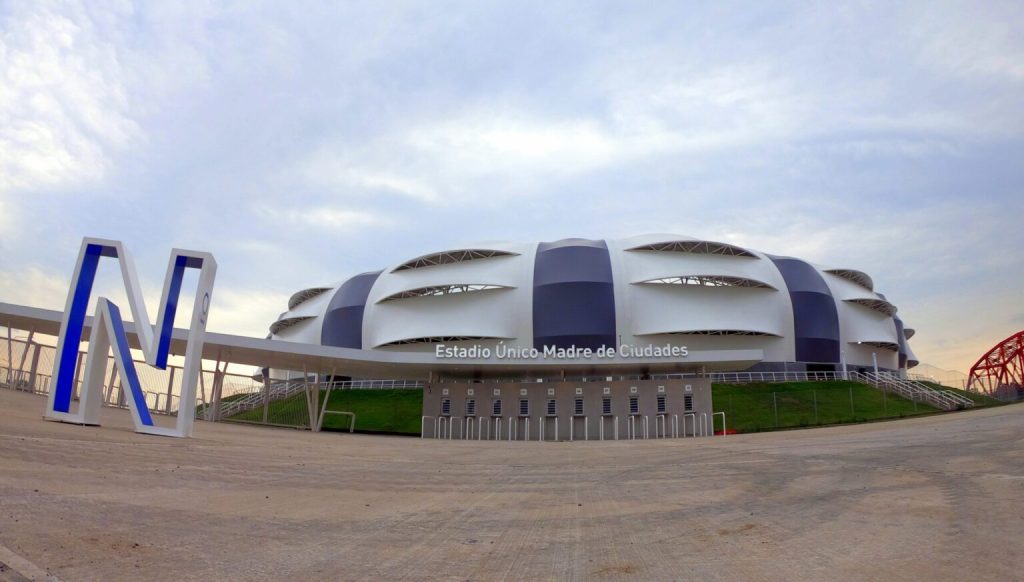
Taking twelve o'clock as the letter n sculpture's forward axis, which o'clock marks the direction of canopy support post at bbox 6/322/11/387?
The canopy support post is roughly at 4 o'clock from the letter n sculpture.

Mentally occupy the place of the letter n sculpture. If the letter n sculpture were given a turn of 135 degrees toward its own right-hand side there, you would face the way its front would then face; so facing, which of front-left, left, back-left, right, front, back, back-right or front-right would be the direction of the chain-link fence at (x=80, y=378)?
front

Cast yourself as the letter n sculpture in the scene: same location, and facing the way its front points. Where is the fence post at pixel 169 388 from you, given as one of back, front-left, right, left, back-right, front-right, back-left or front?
back-right

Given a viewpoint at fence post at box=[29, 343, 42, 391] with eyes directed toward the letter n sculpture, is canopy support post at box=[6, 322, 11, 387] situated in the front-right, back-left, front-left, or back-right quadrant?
back-right

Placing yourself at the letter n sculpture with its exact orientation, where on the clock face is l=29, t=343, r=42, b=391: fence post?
The fence post is roughly at 4 o'clock from the letter n sculpture.

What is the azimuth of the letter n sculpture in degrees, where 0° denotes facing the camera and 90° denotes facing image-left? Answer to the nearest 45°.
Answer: approximately 45°
